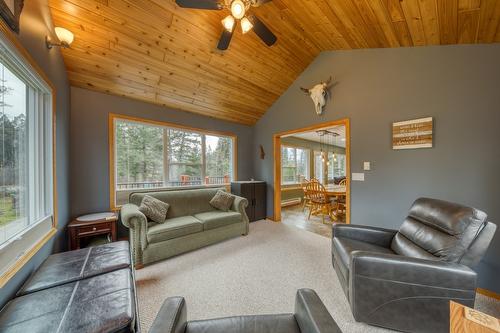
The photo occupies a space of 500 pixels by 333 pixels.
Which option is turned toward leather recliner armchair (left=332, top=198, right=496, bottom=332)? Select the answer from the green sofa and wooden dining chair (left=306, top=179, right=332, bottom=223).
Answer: the green sofa

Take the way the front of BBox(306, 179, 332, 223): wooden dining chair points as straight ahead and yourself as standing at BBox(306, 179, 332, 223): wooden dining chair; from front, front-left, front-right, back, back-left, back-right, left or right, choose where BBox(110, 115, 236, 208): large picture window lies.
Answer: back

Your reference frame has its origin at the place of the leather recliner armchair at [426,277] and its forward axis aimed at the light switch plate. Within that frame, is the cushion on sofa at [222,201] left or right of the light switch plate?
left

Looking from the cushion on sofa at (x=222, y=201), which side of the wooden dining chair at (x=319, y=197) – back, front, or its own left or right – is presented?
back

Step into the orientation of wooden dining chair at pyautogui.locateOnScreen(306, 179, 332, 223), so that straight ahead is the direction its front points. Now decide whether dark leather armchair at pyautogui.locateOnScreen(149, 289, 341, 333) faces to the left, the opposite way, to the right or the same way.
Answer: to the left

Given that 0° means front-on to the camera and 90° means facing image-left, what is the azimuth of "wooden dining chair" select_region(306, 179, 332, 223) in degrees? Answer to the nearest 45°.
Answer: approximately 225°

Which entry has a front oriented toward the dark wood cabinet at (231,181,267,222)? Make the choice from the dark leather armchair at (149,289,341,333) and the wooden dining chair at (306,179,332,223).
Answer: the dark leather armchair

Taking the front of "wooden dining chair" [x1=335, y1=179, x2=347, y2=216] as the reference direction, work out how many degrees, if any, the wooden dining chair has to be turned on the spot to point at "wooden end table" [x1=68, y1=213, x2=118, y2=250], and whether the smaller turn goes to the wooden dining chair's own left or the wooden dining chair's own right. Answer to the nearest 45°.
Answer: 0° — it already faces it

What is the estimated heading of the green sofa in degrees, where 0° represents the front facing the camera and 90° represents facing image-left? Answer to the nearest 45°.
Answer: approximately 315°

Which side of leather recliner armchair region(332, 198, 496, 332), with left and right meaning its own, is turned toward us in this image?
left

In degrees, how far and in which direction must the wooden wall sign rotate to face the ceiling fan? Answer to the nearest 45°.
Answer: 0° — it already faces it
